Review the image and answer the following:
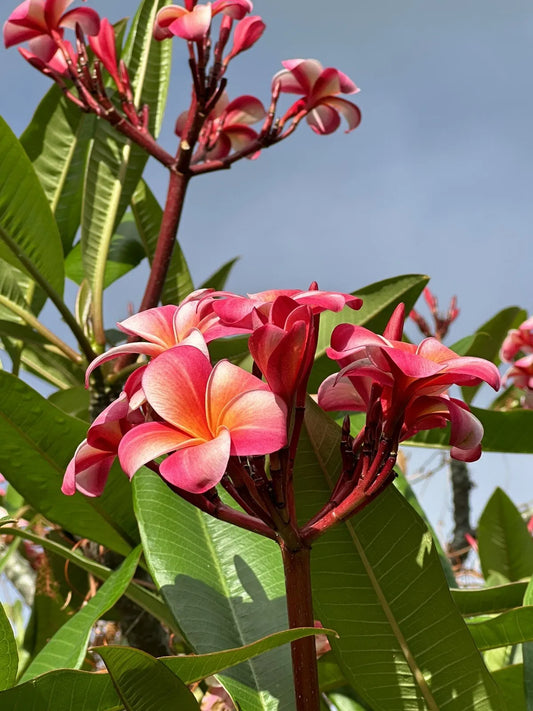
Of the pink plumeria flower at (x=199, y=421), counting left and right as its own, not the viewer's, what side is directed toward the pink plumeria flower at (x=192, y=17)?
back

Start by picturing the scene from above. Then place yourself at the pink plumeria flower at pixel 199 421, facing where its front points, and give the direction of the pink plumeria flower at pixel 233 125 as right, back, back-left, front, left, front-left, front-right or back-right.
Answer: back

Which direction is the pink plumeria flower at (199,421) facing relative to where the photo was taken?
toward the camera

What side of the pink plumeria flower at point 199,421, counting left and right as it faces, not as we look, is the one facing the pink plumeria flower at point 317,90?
back
